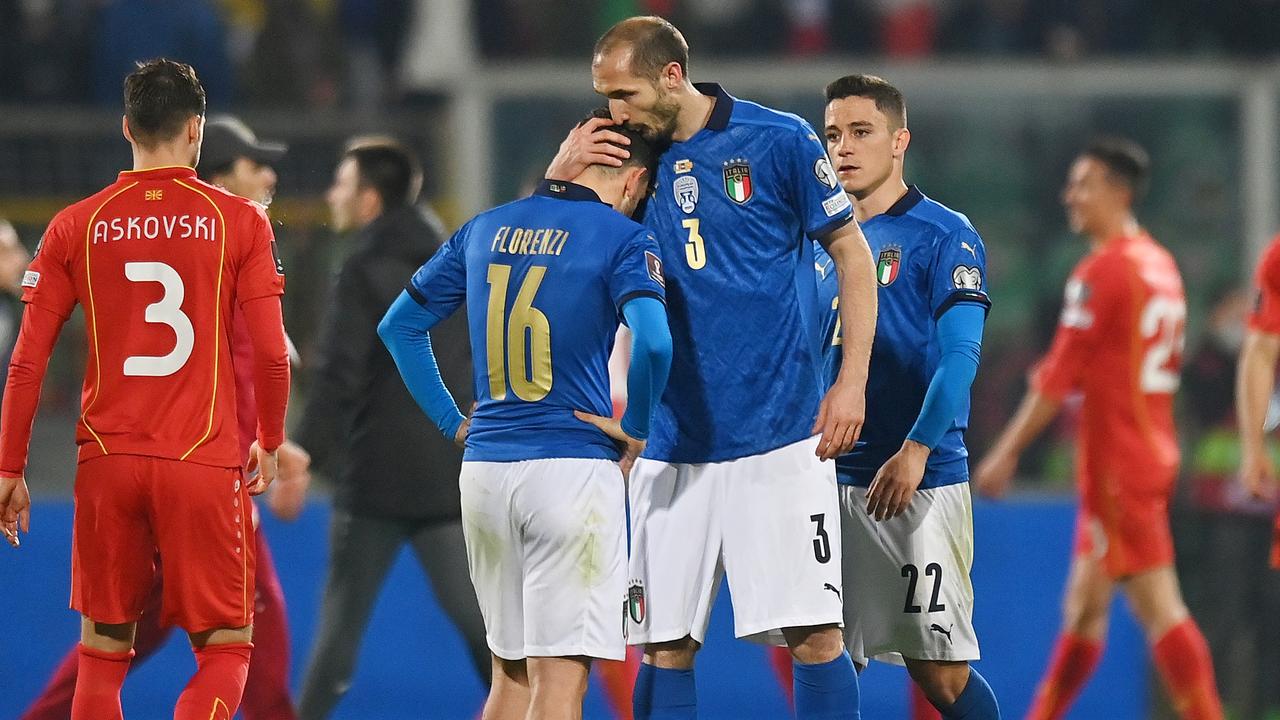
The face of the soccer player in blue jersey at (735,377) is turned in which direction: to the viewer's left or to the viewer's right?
to the viewer's left

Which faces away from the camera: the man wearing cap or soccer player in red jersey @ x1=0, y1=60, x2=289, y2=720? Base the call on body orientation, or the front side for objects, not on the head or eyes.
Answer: the soccer player in red jersey

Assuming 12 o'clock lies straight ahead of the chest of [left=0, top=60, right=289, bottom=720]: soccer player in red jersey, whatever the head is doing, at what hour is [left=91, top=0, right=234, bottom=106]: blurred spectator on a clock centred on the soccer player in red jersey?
The blurred spectator is roughly at 12 o'clock from the soccer player in red jersey.

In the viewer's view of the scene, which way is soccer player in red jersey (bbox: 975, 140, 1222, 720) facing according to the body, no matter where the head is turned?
to the viewer's left

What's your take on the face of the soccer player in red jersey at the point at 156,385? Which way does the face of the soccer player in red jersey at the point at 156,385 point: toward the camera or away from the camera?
away from the camera

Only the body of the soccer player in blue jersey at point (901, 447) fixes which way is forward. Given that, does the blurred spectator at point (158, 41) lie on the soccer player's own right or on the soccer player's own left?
on the soccer player's own right

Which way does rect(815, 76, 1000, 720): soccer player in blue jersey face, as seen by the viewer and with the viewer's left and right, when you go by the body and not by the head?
facing the viewer and to the left of the viewer

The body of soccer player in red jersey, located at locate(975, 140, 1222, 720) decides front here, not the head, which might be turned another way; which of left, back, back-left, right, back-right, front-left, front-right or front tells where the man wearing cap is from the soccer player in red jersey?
front-left

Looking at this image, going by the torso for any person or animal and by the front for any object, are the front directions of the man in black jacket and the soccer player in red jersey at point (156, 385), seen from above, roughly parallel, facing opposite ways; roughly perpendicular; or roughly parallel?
roughly perpendicular

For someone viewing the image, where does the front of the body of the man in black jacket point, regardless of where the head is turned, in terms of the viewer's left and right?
facing to the left of the viewer

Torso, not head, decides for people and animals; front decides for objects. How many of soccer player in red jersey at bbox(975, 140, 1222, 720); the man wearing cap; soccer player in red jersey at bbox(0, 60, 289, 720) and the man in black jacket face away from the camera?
1

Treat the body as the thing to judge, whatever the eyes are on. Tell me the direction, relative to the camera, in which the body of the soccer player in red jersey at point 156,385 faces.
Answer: away from the camera

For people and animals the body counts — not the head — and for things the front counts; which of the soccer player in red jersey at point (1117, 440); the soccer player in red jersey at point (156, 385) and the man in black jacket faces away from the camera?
the soccer player in red jersey at point (156, 385)
